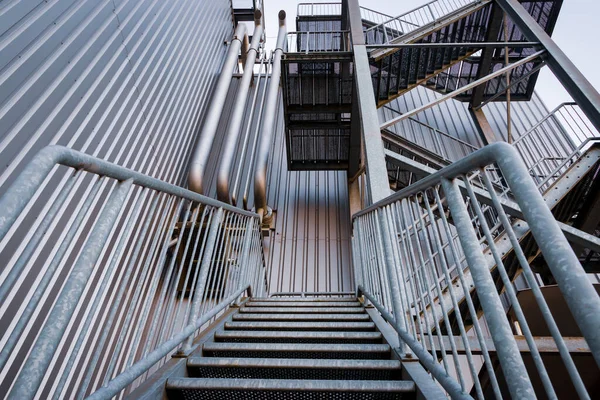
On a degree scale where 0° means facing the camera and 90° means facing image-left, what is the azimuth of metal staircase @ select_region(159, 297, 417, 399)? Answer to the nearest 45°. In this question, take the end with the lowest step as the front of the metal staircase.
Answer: approximately 0°

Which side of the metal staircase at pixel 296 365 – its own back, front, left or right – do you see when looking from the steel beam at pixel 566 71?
left
